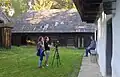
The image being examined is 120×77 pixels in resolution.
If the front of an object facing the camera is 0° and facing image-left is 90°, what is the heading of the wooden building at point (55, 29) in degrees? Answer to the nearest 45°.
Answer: approximately 0°

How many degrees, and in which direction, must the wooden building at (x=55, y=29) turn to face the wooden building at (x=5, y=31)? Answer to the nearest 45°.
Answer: approximately 45° to its right
